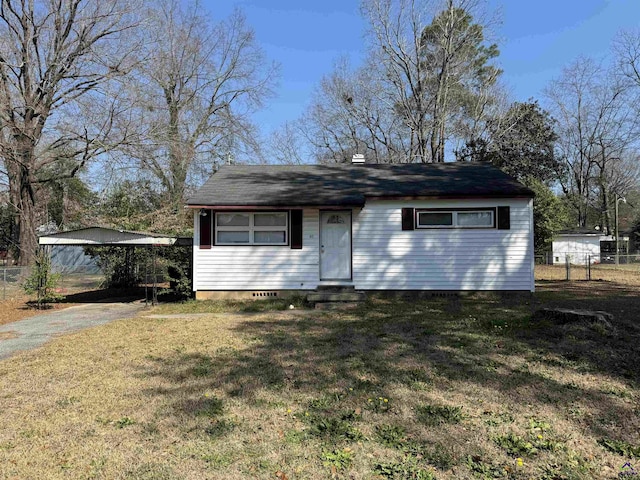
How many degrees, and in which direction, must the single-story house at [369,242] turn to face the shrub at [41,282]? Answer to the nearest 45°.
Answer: approximately 90° to its right

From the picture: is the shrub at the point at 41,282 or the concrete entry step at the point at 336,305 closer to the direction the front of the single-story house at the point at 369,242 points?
the concrete entry step

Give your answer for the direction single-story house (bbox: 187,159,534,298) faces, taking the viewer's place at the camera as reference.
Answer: facing the viewer

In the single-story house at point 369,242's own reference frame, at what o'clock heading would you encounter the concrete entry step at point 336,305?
The concrete entry step is roughly at 1 o'clock from the single-story house.
